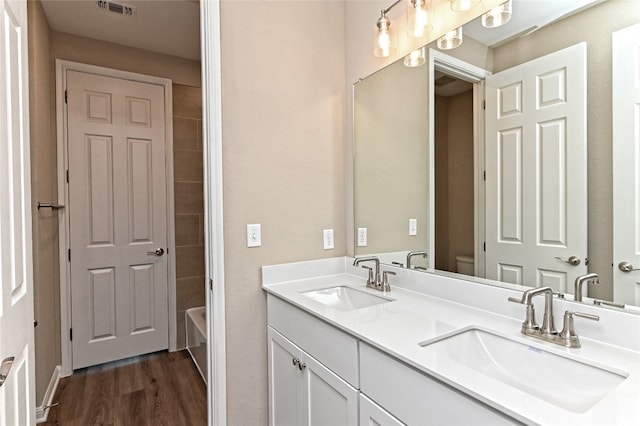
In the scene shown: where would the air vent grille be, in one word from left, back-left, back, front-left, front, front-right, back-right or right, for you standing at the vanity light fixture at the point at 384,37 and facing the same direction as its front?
front-right

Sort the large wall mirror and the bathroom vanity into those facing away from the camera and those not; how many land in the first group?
0

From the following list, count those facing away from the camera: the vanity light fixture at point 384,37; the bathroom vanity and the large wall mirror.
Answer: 0

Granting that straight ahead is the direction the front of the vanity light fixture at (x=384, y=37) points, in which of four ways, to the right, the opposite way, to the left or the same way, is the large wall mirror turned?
the same way

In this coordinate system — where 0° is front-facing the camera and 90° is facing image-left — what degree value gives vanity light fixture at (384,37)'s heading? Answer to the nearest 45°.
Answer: approximately 45°

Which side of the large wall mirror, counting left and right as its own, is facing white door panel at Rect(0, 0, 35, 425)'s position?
front

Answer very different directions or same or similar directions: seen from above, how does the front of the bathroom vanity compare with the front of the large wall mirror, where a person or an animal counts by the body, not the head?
same or similar directions

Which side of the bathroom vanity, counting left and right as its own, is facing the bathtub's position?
right

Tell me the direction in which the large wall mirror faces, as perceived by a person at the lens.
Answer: facing the viewer and to the left of the viewer

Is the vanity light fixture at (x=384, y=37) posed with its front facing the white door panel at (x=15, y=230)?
yes
